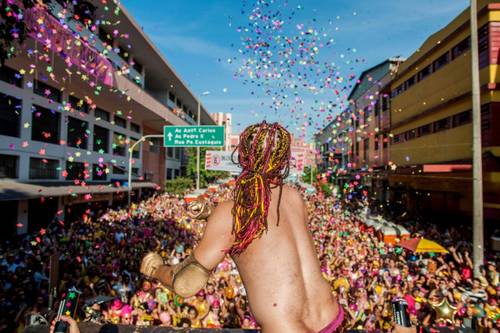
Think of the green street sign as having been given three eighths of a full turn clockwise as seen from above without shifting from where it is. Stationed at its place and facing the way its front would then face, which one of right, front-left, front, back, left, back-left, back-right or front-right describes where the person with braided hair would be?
back-left

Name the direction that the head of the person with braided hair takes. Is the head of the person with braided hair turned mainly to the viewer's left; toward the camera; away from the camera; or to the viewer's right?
away from the camera

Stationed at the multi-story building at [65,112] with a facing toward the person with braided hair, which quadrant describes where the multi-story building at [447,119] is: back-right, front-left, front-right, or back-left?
front-left

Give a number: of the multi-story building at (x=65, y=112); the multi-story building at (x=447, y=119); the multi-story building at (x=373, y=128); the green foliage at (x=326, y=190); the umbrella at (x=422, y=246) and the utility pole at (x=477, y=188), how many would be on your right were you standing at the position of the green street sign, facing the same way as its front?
1

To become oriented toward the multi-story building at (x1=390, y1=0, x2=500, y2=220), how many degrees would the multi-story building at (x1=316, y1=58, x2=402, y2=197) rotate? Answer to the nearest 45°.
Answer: approximately 90° to its left

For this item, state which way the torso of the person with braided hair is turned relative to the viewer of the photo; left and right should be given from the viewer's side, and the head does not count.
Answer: facing away from the viewer and to the left of the viewer

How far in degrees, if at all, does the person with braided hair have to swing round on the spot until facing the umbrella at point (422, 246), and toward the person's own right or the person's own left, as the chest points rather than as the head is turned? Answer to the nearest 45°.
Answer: approximately 90° to the person's own right

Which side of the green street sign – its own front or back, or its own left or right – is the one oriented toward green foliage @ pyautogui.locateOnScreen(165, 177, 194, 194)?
back

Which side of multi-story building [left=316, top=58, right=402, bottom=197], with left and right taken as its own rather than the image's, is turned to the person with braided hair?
left

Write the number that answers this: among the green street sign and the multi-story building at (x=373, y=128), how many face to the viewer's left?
1

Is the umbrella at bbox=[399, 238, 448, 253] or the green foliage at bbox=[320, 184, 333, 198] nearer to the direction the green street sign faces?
the umbrella

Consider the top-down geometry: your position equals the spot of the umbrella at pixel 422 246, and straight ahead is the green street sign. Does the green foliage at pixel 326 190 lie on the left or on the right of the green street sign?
right

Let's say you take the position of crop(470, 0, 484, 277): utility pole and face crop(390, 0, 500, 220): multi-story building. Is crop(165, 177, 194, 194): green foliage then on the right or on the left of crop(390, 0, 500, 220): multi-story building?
left

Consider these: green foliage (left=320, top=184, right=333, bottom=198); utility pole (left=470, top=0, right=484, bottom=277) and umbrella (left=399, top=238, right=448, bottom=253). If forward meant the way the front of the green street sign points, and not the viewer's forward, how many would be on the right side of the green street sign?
0

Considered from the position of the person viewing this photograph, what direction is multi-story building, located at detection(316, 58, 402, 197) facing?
facing to the left of the viewer

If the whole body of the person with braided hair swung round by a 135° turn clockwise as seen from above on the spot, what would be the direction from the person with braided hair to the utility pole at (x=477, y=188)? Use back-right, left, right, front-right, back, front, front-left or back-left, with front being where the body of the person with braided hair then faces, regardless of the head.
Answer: front-left

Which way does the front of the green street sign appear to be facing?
toward the camera
